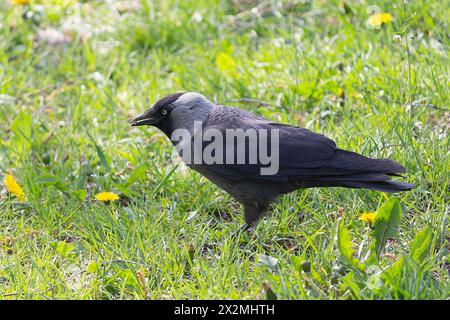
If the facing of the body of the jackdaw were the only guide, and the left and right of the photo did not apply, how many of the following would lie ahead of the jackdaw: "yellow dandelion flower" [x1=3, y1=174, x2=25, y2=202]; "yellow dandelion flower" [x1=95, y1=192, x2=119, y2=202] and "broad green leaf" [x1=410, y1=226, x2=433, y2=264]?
2

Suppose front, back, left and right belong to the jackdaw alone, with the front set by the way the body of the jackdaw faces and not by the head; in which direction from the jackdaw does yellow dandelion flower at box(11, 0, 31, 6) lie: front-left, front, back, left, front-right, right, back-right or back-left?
front-right

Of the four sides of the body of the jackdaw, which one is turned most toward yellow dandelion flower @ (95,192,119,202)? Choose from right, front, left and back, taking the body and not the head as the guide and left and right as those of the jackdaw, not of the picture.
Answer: front

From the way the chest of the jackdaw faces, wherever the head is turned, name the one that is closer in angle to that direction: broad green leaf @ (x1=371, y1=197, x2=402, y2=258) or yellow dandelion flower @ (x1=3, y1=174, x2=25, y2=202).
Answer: the yellow dandelion flower

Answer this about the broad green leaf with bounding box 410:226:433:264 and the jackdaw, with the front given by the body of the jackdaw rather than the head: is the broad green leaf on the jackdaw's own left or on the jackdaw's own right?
on the jackdaw's own left

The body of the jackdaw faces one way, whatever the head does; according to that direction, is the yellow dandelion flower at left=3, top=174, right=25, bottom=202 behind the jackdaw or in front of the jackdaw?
in front

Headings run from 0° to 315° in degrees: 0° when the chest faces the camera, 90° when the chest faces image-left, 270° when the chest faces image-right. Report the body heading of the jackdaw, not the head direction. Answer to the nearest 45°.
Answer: approximately 90°

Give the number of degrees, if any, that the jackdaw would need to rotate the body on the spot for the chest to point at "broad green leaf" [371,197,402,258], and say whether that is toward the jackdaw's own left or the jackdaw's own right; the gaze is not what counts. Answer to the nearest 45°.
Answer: approximately 135° to the jackdaw's own left

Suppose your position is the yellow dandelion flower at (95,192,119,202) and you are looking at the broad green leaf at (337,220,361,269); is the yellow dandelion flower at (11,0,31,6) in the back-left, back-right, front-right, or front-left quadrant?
back-left

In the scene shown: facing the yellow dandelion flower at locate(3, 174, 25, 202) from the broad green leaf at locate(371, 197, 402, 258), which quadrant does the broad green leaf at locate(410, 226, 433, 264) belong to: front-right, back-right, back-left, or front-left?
back-left

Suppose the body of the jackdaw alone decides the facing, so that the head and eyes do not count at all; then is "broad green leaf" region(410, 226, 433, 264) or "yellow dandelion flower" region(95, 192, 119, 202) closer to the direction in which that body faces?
the yellow dandelion flower
